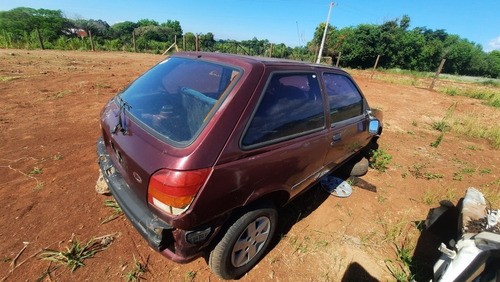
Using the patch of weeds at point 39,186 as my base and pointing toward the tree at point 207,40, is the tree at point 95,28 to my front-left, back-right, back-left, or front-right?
front-left

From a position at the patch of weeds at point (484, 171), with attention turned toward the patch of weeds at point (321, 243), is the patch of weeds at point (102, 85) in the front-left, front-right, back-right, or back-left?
front-right

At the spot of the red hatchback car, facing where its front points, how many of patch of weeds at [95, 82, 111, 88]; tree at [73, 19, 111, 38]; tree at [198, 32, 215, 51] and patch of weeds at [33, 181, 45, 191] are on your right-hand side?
0

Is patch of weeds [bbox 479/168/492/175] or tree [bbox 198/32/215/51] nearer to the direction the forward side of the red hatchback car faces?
the patch of weeds

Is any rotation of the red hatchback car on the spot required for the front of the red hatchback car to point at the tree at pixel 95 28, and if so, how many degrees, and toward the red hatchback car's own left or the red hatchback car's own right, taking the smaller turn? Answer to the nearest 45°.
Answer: approximately 90° to the red hatchback car's own left

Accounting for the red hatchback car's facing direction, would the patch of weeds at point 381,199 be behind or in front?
in front

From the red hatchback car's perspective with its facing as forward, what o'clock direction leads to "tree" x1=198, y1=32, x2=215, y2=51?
The tree is roughly at 10 o'clock from the red hatchback car.

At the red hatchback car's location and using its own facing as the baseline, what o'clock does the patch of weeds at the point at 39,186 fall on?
The patch of weeds is roughly at 8 o'clock from the red hatchback car.

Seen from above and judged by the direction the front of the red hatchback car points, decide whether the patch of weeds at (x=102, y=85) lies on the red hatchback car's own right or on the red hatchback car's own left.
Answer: on the red hatchback car's own left

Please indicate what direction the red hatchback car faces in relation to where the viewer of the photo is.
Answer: facing away from the viewer and to the right of the viewer

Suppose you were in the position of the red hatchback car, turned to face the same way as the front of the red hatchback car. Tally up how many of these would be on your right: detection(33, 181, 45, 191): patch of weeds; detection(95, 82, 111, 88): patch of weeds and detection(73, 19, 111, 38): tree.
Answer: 0

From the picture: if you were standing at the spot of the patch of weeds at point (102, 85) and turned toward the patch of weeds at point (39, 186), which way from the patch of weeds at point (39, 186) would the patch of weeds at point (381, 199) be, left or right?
left

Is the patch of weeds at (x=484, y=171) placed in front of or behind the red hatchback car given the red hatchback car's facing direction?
in front

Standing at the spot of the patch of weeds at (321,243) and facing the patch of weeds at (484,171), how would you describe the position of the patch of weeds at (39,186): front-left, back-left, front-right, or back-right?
back-left
